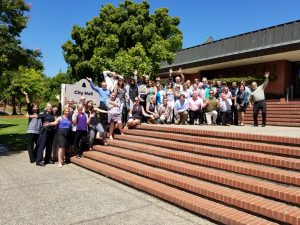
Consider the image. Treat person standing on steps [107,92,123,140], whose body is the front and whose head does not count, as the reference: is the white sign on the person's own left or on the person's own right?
on the person's own right

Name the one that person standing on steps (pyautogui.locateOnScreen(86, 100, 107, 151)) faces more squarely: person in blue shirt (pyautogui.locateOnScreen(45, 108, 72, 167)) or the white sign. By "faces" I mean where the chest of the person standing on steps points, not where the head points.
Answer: the person in blue shirt

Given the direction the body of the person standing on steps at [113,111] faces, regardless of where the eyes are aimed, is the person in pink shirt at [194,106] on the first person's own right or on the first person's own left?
on the first person's own left

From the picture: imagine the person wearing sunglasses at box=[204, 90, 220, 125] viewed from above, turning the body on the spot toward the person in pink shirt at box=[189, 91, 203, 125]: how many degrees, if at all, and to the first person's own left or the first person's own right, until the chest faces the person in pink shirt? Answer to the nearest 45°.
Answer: approximately 45° to the first person's own right

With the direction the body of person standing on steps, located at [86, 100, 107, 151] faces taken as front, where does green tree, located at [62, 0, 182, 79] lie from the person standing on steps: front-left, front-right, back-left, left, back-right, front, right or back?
back

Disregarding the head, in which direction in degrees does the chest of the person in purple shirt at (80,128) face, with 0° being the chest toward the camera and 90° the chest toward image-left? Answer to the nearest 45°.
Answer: approximately 0°

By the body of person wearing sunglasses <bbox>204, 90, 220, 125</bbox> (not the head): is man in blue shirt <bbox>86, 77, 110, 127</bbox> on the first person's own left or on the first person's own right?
on the first person's own right
